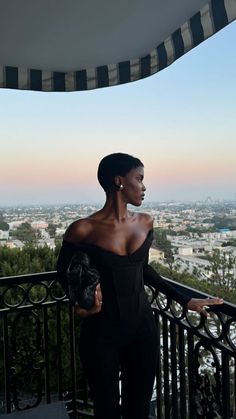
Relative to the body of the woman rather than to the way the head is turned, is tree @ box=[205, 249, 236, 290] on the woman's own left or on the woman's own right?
on the woman's own left

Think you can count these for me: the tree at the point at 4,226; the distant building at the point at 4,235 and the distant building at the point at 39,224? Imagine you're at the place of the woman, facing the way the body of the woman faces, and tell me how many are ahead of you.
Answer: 0

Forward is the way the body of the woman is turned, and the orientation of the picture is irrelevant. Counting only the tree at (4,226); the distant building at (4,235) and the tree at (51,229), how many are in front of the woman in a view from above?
0

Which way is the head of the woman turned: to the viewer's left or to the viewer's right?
to the viewer's right

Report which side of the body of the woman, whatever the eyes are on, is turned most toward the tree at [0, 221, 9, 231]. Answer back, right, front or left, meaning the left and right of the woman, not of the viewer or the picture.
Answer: back

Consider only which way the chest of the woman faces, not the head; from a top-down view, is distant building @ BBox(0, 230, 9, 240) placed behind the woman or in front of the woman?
behind

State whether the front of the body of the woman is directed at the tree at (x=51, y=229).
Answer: no

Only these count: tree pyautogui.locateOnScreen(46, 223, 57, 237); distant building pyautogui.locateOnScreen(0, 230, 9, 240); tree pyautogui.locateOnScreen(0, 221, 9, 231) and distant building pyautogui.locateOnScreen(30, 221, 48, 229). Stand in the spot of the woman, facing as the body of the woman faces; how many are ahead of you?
0

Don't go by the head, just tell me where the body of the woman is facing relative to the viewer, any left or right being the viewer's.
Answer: facing the viewer and to the right of the viewer

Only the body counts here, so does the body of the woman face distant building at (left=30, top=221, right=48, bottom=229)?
no
